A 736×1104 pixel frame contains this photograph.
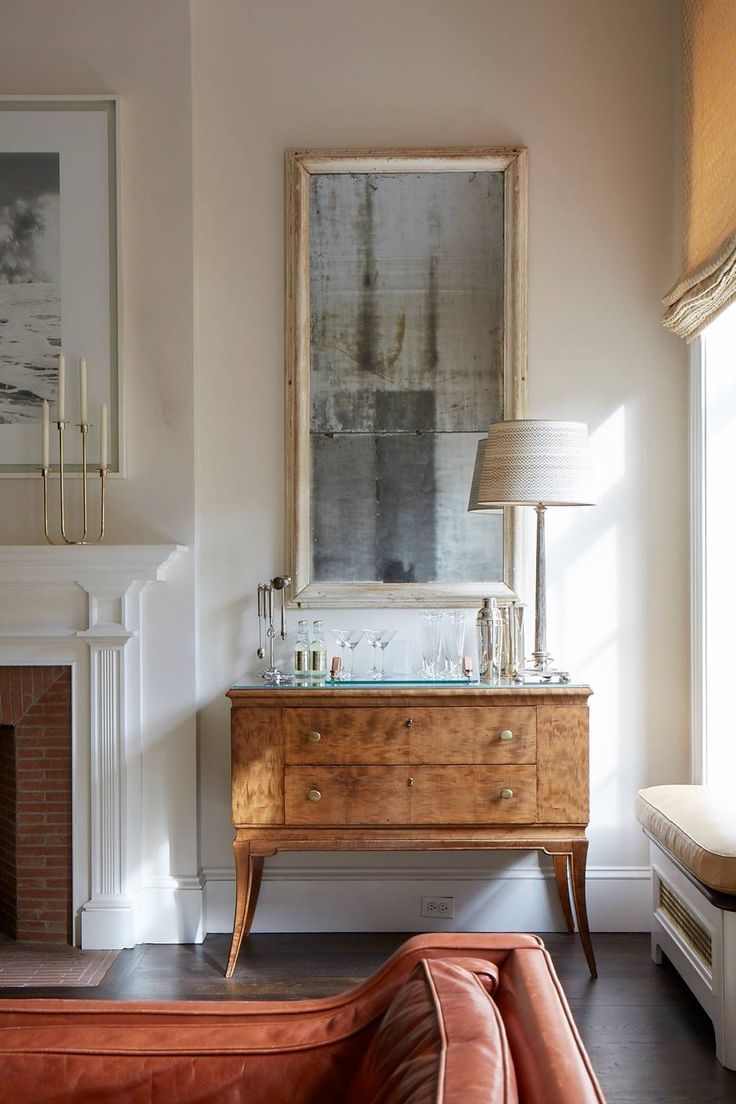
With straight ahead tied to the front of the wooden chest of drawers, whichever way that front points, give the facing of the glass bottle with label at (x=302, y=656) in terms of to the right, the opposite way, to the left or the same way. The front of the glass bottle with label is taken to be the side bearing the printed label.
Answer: the same way

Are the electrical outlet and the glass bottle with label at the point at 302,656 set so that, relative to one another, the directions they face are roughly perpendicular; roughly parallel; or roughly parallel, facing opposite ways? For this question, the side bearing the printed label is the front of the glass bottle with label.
roughly parallel

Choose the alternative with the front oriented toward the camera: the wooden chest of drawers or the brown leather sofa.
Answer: the wooden chest of drawers

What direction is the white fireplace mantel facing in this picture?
toward the camera

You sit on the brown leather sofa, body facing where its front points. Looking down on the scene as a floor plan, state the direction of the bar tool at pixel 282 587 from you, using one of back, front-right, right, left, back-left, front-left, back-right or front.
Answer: right

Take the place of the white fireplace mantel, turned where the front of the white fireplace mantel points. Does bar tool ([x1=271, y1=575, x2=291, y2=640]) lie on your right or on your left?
on your left

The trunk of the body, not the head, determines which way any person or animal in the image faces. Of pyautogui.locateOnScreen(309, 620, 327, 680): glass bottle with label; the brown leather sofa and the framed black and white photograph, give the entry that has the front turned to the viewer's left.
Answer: the brown leather sofa

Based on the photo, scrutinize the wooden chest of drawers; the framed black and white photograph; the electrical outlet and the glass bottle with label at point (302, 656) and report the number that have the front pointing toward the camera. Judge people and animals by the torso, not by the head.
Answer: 4

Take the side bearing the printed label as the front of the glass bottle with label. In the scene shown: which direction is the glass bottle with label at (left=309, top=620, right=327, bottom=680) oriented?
toward the camera

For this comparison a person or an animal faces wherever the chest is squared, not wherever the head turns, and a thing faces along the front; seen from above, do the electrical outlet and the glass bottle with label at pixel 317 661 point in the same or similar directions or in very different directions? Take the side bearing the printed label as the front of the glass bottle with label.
same or similar directions

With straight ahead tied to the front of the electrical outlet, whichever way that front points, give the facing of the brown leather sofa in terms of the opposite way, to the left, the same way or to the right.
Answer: to the right

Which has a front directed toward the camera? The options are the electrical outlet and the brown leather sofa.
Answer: the electrical outlet

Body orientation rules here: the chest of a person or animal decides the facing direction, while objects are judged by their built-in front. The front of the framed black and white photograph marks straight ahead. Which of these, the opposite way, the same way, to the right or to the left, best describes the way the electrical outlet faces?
the same way

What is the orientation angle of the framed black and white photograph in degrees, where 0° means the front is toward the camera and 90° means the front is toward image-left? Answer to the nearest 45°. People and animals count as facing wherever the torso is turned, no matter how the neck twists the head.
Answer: approximately 0°

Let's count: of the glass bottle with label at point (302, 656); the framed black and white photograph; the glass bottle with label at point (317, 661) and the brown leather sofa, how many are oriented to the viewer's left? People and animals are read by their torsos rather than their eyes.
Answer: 1
